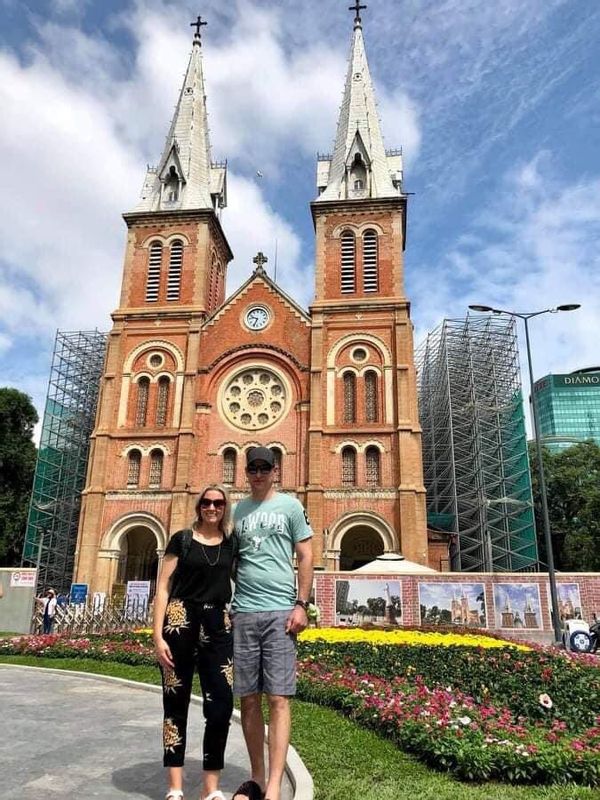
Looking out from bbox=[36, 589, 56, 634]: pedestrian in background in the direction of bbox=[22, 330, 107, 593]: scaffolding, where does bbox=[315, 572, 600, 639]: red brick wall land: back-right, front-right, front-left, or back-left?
back-right

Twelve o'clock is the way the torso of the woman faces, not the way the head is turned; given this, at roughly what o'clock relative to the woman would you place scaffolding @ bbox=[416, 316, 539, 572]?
The scaffolding is roughly at 7 o'clock from the woman.

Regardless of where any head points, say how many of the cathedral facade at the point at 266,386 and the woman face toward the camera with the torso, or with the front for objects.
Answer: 2

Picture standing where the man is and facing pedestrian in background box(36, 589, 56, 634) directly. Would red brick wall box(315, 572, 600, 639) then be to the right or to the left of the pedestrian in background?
right

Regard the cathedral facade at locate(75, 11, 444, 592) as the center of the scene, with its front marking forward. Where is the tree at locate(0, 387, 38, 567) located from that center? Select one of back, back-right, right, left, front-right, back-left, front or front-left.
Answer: back-right

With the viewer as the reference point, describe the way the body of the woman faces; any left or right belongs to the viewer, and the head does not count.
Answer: facing the viewer

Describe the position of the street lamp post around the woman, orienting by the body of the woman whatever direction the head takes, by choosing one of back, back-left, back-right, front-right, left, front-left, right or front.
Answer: back-left

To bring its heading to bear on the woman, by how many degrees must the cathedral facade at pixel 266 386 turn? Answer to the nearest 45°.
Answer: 0° — it already faces them

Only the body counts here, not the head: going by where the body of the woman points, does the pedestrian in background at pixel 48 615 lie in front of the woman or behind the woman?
behind

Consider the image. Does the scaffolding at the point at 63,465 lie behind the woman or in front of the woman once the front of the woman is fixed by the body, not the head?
behind

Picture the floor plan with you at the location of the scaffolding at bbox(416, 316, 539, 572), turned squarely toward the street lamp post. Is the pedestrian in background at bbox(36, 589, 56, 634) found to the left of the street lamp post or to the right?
right

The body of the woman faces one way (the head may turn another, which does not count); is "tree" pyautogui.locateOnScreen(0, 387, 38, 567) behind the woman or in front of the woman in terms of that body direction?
behind

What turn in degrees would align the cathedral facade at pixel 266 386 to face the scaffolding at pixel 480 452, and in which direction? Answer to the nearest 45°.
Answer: approximately 135° to its left

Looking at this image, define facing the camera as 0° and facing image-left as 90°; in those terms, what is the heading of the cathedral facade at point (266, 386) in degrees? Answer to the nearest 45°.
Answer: approximately 0°

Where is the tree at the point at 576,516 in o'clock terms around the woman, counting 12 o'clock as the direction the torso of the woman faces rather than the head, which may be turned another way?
The tree is roughly at 7 o'clock from the woman.

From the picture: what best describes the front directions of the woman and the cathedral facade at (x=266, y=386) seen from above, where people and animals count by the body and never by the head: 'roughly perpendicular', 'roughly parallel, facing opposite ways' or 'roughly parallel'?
roughly parallel

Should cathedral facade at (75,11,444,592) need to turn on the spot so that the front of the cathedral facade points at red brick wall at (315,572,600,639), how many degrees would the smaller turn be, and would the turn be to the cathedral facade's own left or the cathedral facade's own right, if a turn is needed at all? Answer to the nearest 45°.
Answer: approximately 45° to the cathedral facade's own left
